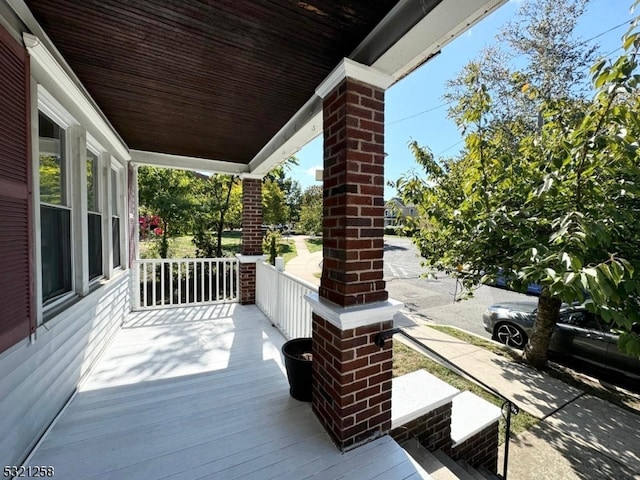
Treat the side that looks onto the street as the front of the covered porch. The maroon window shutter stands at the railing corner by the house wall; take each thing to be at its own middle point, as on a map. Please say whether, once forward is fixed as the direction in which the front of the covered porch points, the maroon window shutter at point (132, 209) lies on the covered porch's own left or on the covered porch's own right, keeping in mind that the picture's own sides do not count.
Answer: on the covered porch's own left

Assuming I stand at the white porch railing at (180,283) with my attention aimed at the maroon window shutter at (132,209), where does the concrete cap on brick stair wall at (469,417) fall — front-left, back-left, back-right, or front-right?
back-left

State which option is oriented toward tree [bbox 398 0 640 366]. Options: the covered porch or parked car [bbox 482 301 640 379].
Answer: the covered porch

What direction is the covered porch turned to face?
to the viewer's right

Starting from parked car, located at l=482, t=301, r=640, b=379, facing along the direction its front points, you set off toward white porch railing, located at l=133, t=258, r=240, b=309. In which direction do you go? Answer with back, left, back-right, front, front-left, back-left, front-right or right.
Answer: left

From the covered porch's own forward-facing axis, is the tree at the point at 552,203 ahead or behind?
ahead

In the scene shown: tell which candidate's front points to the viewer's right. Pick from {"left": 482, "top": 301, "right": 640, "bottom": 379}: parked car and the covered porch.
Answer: the covered porch

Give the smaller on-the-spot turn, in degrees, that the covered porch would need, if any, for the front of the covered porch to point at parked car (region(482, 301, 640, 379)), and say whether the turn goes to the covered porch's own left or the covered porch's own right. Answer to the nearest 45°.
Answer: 0° — it already faces it

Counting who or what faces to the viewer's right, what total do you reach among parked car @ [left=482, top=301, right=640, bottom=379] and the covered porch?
1

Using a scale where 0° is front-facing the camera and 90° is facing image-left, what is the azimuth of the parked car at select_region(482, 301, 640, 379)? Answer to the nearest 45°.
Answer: approximately 135°
